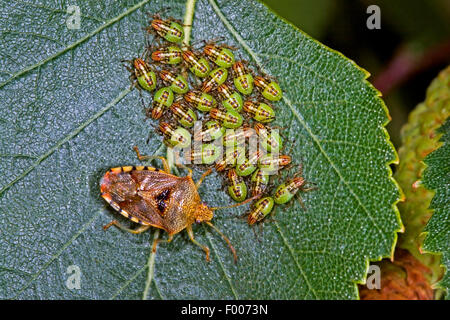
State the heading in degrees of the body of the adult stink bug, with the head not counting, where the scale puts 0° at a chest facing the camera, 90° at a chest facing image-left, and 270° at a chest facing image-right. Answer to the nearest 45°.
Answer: approximately 270°
